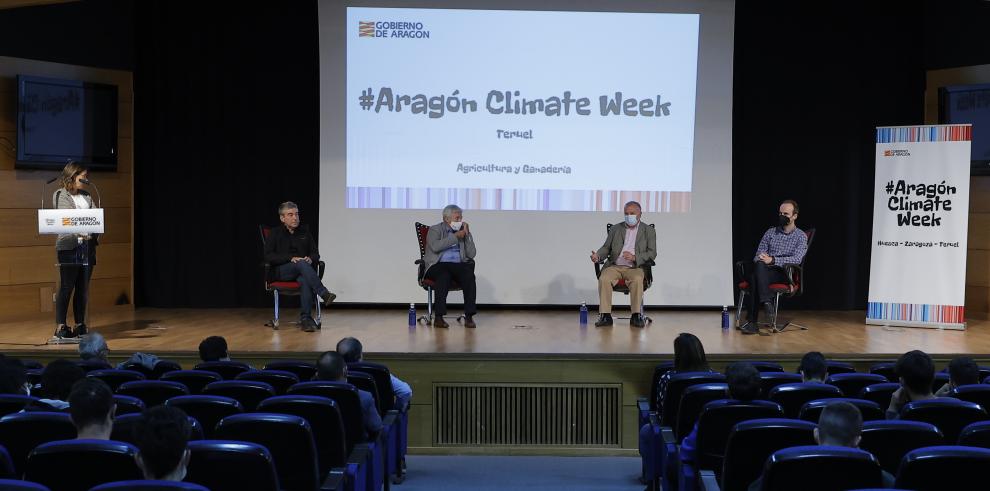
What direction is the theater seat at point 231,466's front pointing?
away from the camera

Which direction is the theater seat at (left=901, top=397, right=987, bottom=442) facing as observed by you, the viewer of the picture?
facing away from the viewer

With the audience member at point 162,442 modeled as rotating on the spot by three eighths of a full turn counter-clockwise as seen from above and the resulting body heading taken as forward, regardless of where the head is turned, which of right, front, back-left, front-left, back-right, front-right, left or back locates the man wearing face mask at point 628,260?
back

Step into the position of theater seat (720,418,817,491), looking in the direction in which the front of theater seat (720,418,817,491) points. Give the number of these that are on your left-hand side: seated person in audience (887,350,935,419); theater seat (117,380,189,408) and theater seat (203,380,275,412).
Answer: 2

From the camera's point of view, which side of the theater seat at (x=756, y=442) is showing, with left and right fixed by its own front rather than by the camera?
back

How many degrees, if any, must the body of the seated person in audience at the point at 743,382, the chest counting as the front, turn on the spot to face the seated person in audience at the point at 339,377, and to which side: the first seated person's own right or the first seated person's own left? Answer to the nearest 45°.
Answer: approximately 90° to the first seated person's own left

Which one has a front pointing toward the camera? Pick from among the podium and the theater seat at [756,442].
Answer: the podium

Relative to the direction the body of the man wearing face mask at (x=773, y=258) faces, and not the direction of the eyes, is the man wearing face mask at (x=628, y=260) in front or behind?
in front

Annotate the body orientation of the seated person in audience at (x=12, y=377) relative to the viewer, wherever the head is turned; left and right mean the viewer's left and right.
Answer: facing away from the viewer

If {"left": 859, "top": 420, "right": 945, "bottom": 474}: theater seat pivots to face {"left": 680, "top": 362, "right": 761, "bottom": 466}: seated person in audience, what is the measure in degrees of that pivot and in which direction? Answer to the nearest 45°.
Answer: approximately 45° to its left

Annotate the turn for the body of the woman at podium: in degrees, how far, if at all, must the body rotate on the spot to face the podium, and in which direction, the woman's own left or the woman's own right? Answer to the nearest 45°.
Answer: approximately 45° to the woman's own right

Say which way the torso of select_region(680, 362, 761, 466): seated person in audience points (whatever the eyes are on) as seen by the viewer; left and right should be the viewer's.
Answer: facing away from the viewer

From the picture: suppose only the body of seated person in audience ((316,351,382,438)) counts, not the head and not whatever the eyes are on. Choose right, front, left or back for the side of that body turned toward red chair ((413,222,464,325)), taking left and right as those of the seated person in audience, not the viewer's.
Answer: front

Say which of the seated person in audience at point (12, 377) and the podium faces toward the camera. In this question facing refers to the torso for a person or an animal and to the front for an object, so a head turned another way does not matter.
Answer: the podium

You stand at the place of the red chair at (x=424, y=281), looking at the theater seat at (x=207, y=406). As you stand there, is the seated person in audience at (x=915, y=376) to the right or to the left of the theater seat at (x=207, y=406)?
left

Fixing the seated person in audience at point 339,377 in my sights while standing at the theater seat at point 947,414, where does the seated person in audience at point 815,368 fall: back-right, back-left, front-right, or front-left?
front-right

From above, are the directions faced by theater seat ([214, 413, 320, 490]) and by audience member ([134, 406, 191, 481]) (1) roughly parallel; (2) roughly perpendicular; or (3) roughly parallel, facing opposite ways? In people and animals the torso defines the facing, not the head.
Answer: roughly parallel

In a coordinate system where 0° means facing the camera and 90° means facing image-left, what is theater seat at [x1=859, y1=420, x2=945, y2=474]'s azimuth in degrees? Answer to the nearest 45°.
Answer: approximately 180°

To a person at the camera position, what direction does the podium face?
facing the viewer
